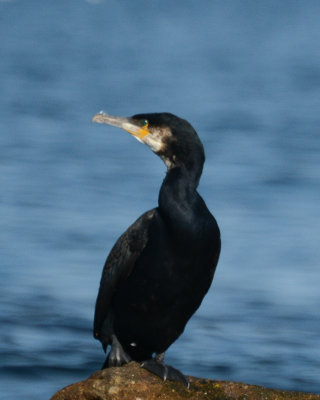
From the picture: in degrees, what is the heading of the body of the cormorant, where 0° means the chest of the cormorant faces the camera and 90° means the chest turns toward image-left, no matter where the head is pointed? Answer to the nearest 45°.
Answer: approximately 315°
